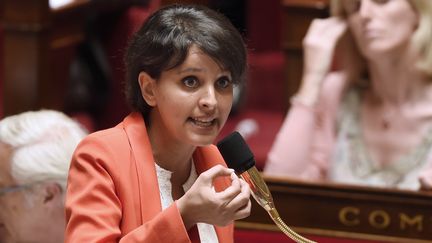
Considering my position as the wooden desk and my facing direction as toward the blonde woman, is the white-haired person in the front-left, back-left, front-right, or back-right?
back-left

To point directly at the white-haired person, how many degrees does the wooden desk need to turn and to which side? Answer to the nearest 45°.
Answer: approximately 45° to its right
